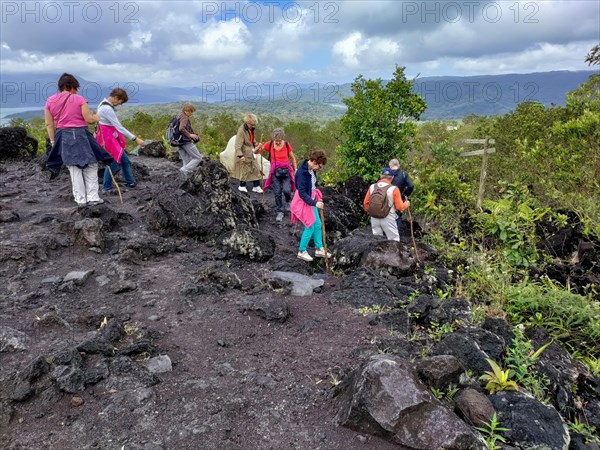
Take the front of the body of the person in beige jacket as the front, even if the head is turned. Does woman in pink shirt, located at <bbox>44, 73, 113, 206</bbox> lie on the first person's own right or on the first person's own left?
on the first person's own right

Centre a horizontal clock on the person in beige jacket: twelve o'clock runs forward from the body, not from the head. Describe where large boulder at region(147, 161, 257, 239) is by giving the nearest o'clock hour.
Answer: The large boulder is roughly at 2 o'clock from the person in beige jacket.

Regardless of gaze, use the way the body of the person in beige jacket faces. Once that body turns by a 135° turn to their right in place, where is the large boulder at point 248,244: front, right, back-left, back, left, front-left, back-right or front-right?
left

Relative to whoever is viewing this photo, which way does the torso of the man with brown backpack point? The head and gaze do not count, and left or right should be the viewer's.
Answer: facing away from the viewer and to the right of the viewer

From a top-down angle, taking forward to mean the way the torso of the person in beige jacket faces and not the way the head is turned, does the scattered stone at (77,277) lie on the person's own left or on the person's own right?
on the person's own right

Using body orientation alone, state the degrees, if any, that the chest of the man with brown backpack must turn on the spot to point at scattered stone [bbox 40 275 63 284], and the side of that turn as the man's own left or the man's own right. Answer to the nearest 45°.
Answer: approximately 180°

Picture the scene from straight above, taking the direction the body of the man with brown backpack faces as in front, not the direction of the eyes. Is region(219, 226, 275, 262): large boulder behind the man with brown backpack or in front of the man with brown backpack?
behind

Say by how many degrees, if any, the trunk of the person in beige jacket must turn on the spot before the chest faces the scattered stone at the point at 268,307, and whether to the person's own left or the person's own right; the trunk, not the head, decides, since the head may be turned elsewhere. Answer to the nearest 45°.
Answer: approximately 45° to the person's own right

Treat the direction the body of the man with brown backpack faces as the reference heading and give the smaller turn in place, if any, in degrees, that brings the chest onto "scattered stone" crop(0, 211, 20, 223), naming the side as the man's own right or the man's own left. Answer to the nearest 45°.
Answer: approximately 135° to the man's own left

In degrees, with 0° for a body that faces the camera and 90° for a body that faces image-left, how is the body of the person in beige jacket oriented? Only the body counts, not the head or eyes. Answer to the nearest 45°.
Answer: approximately 315°

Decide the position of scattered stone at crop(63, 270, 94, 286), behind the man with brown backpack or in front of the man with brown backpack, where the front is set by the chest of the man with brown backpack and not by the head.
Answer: behind

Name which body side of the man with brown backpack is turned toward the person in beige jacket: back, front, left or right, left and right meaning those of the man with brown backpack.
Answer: left

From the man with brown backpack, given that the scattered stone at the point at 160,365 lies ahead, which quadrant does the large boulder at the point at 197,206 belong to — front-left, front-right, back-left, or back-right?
front-right

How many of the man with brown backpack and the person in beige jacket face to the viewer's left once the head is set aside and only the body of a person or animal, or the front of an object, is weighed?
0

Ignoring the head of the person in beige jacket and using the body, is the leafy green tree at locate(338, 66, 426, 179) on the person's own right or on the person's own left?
on the person's own left

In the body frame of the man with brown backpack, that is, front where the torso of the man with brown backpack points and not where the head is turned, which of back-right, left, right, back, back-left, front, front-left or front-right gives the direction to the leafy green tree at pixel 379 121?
front-left

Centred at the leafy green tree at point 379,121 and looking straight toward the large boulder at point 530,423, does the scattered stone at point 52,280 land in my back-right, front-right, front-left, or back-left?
front-right
